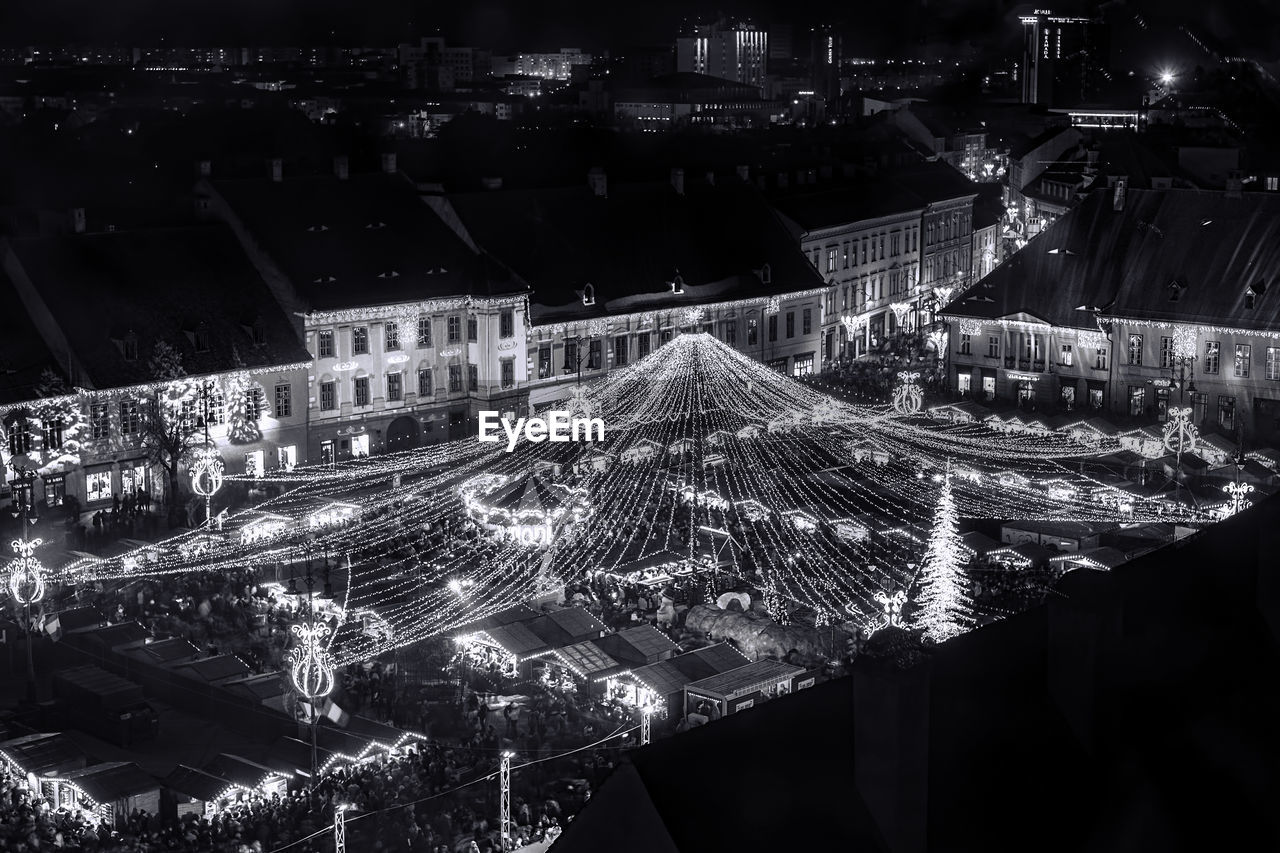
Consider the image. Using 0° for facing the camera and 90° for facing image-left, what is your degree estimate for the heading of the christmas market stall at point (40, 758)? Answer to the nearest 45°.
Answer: approximately 45°

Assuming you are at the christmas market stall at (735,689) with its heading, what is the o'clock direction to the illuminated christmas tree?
The illuminated christmas tree is roughly at 9 o'clock from the christmas market stall.

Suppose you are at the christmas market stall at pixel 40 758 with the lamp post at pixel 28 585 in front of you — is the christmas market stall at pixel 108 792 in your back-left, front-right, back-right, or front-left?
back-right

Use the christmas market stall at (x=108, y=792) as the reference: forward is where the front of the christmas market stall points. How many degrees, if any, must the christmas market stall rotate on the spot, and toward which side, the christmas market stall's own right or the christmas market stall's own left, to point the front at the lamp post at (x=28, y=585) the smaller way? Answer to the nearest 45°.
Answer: approximately 135° to the christmas market stall's own right
